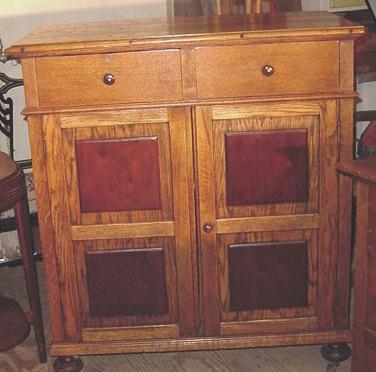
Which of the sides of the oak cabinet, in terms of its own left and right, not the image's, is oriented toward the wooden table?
right

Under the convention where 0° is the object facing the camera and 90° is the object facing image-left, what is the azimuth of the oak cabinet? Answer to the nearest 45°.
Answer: approximately 0°

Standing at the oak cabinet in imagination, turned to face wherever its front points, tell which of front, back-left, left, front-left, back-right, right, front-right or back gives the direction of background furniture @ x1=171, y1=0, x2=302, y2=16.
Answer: back

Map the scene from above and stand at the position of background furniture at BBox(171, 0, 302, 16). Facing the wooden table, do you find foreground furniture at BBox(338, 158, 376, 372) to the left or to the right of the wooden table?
left
